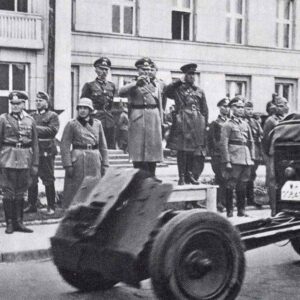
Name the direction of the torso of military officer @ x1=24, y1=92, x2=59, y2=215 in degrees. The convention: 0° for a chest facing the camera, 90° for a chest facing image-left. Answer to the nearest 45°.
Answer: approximately 45°

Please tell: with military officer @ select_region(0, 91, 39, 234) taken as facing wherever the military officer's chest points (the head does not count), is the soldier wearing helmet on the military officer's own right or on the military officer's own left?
on the military officer's own left

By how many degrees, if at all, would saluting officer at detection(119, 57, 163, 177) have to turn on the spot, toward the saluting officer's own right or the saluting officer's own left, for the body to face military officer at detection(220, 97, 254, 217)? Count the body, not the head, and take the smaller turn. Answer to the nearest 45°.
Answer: approximately 90° to the saluting officer's own left

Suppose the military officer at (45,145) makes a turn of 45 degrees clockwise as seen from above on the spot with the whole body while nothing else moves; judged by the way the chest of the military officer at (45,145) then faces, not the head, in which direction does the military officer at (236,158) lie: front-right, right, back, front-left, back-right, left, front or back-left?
back

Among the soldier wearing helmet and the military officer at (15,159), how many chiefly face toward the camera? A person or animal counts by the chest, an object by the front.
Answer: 2

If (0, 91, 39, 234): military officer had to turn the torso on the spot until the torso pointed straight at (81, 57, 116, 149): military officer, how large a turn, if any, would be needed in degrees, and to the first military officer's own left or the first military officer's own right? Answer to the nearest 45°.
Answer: approximately 135° to the first military officer's own left

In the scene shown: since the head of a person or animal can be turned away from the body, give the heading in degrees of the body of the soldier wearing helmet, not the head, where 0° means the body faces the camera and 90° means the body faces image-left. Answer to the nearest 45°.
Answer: approximately 0°

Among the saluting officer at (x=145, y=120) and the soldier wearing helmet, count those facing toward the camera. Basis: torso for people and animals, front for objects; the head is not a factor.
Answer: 2

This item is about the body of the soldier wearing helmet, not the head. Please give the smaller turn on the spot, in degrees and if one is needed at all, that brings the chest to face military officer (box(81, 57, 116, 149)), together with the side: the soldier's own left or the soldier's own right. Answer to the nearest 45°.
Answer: approximately 180°

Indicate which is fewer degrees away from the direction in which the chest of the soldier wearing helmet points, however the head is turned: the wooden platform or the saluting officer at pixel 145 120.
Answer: the wooden platform
